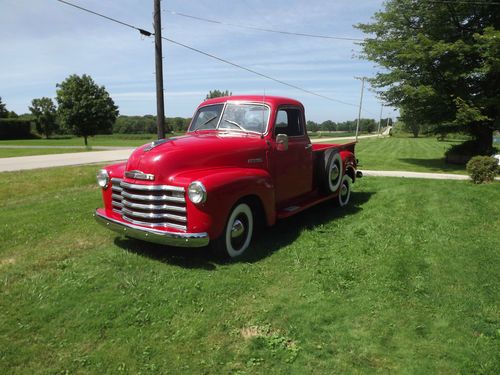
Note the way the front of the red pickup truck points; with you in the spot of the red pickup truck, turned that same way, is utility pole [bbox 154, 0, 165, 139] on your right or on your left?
on your right

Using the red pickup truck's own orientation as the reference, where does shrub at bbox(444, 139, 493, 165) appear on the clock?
The shrub is roughly at 6 o'clock from the red pickup truck.

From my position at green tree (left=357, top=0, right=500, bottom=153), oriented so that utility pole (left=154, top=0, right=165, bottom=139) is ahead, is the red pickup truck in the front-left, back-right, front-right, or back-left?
front-left

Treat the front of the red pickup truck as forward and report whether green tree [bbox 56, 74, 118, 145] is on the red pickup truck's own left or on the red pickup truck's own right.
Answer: on the red pickup truck's own right

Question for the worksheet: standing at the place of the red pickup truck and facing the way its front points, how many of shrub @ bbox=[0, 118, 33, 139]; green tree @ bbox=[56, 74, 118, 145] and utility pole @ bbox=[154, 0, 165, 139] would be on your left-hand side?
0

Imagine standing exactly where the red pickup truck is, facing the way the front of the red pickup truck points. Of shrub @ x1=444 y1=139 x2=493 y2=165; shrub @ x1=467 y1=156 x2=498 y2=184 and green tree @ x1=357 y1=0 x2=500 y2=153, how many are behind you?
3

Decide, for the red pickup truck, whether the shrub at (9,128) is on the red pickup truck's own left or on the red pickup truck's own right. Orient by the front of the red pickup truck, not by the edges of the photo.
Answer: on the red pickup truck's own right

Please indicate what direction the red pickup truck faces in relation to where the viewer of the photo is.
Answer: facing the viewer and to the left of the viewer

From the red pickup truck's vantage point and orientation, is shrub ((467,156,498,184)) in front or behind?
behind
